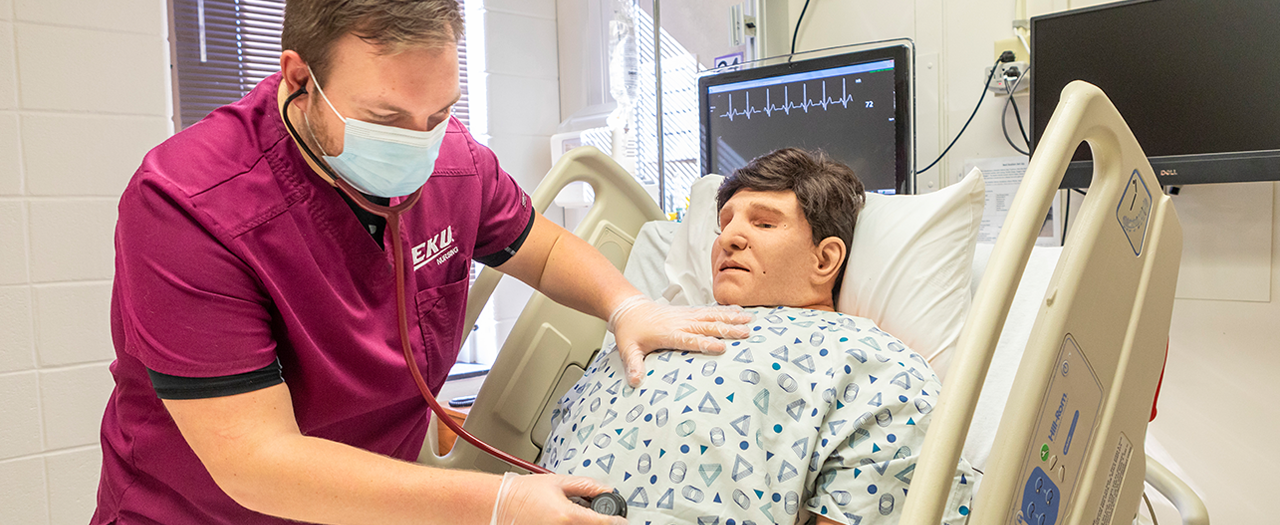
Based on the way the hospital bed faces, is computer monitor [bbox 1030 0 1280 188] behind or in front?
behind

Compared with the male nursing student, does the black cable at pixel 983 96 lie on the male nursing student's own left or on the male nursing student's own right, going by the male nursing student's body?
on the male nursing student's own left

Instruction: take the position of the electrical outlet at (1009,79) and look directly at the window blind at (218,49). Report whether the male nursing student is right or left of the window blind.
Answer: left

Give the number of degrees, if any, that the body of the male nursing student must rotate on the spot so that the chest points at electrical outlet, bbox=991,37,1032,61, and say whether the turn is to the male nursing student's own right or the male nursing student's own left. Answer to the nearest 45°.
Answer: approximately 45° to the male nursing student's own left

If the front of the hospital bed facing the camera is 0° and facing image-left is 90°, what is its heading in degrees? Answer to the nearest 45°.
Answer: approximately 45°

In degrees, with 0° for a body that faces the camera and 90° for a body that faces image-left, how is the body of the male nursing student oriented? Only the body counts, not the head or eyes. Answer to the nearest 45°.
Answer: approximately 315°

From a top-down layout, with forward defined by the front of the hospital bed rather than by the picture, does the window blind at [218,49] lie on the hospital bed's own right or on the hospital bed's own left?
on the hospital bed's own right

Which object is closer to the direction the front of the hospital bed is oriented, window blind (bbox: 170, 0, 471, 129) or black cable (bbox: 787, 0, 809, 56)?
the window blind

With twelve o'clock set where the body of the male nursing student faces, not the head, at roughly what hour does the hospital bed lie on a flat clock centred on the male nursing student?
The hospital bed is roughly at 11 o'clock from the male nursing student.

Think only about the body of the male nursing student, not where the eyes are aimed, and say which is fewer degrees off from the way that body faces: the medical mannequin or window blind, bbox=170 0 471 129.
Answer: the medical mannequin

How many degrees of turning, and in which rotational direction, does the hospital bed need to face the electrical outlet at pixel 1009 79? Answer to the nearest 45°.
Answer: approximately 135° to its right

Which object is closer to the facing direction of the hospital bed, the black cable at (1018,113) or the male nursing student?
the male nursing student
